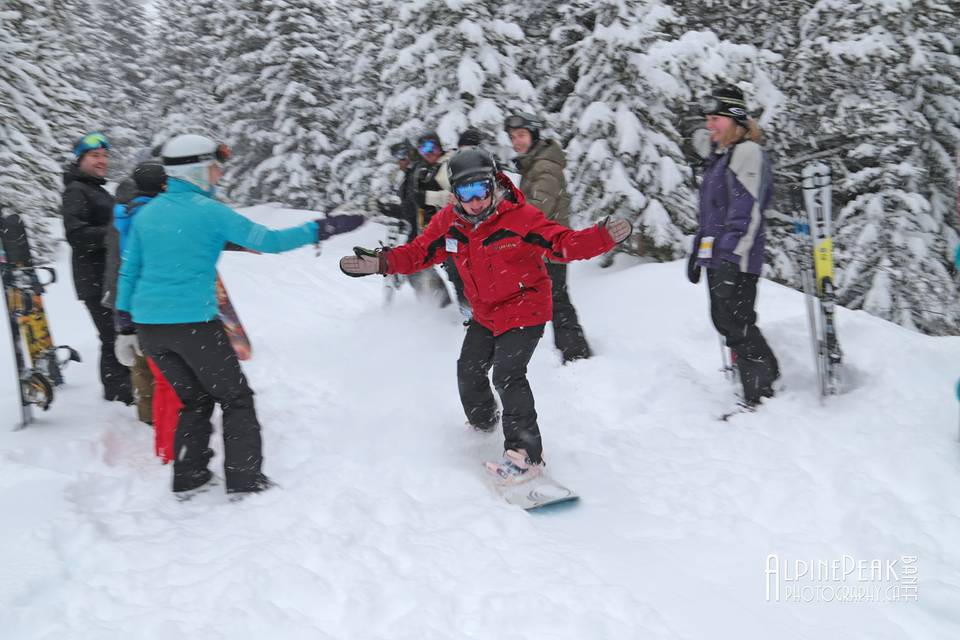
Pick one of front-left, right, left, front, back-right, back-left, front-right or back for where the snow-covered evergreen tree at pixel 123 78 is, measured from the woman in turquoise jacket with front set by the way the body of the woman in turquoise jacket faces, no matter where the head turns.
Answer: front-left

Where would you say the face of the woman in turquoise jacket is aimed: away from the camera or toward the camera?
away from the camera

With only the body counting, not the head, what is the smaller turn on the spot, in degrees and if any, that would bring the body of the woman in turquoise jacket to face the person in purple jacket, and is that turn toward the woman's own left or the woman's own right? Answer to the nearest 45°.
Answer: approximately 45° to the woman's own right

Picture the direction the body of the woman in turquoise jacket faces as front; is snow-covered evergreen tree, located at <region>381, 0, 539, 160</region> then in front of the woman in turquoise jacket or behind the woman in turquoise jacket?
in front

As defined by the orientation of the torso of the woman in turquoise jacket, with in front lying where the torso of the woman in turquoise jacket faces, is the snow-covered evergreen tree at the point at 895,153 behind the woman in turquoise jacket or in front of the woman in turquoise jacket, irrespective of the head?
in front

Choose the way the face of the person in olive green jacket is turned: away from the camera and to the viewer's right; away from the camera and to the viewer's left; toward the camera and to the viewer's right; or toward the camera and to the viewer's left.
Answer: toward the camera and to the viewer's left

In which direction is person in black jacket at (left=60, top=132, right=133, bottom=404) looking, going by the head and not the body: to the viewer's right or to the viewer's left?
to the viewer's right

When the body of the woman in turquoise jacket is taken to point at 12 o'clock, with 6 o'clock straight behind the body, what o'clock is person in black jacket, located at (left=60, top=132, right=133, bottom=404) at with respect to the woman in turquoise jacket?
The person in black jacket is roughly at 10 o'clock from the woman in turquoise jacket.

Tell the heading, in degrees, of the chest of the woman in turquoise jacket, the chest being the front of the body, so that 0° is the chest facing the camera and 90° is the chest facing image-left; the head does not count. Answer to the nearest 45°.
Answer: approximately 225°

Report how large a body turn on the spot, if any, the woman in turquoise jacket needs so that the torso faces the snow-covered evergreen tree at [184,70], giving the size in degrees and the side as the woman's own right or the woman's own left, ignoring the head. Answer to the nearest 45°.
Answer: approximately 45° to the woman's own left

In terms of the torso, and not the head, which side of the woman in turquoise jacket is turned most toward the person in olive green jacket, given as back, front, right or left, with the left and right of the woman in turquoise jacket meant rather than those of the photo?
front

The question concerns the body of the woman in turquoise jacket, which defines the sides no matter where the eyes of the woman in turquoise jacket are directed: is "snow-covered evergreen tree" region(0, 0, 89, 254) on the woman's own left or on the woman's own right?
on the woman's own left
